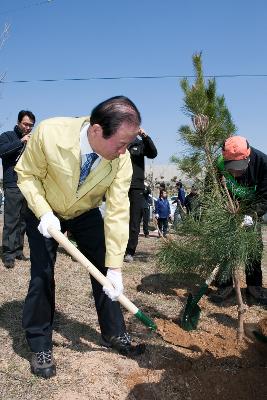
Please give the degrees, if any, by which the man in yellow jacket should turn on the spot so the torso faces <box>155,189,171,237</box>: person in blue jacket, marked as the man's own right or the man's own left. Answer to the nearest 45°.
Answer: approximately 135° to the man's own left

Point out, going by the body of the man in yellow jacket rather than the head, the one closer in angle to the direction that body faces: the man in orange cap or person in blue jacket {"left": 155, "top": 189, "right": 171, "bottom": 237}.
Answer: the man in orange cap

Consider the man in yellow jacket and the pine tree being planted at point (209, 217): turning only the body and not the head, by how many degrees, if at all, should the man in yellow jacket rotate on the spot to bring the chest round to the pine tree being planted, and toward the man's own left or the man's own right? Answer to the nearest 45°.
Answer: approximately 90° to the man's own left

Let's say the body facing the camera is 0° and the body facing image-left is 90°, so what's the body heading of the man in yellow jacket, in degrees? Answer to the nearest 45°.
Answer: approximately 315°

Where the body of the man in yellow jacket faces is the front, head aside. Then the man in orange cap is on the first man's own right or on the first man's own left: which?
on the first man's own left
